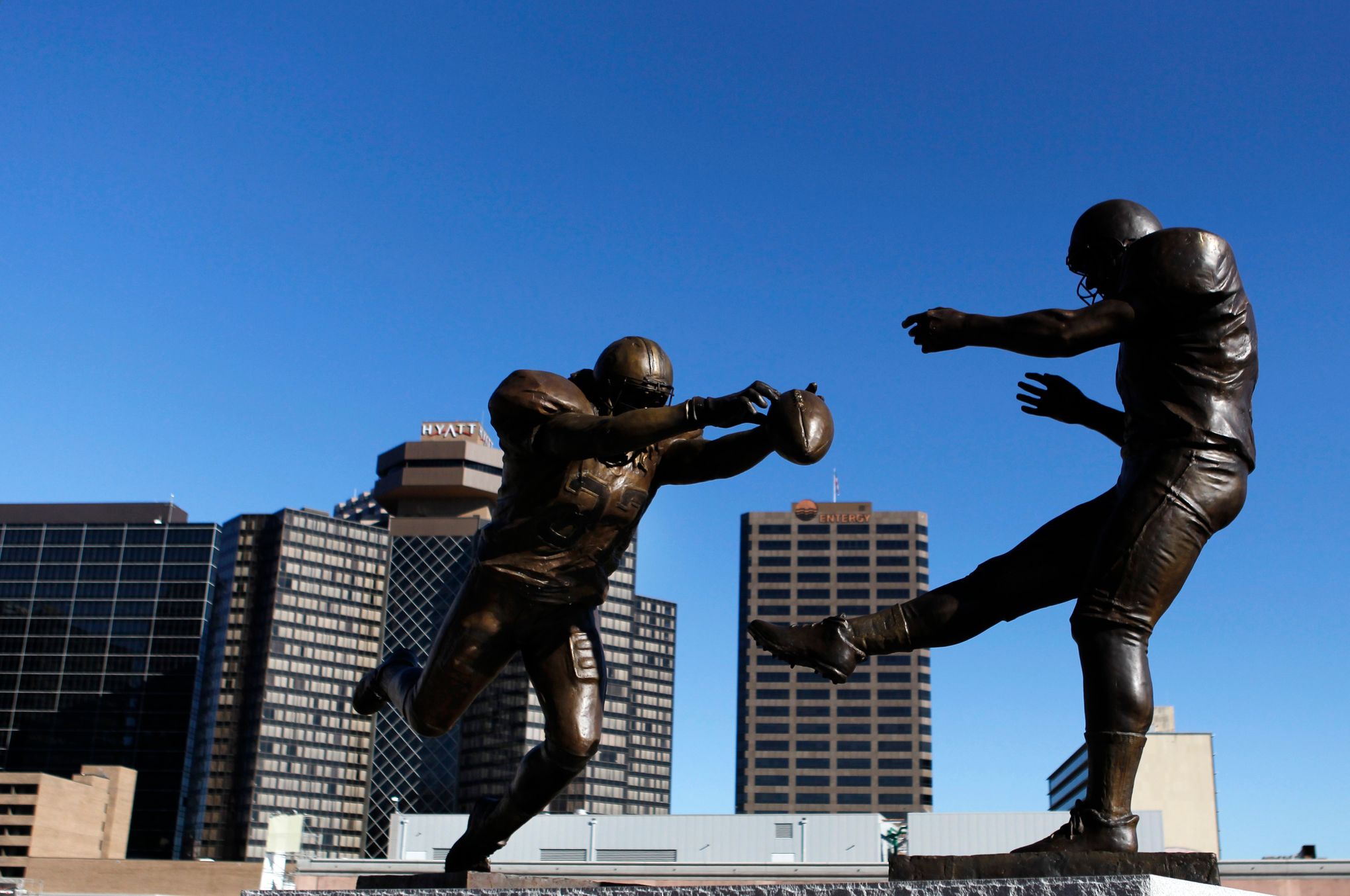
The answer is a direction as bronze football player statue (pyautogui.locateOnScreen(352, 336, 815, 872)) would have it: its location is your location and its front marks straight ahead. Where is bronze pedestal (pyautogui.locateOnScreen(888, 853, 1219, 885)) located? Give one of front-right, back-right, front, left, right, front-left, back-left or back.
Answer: front

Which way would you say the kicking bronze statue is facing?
to the viewer's left

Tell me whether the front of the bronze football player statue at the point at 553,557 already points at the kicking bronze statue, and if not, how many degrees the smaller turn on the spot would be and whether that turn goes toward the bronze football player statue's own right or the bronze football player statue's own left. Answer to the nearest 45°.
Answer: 0° — it already faces it

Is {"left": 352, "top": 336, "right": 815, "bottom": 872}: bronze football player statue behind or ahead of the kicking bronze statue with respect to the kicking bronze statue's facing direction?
ahead

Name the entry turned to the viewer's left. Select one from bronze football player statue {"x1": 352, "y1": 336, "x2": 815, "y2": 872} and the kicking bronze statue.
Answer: the kicking bronze statue

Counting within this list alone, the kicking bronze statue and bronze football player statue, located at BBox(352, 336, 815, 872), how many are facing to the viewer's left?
1
